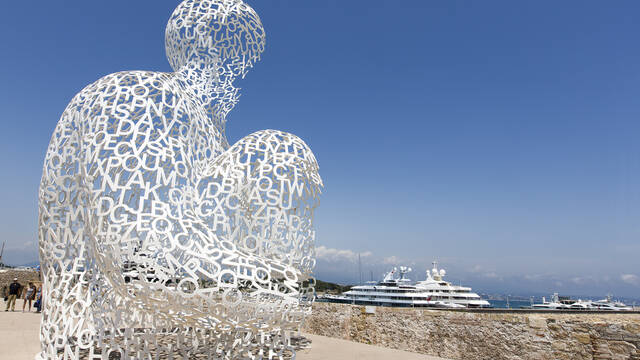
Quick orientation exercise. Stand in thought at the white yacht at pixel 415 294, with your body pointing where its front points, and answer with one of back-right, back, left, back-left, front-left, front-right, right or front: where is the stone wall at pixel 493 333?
left

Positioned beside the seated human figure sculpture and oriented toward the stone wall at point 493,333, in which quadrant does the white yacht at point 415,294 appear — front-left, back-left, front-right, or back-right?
front-left

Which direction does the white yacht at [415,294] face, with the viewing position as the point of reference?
facing to the left of the viewer

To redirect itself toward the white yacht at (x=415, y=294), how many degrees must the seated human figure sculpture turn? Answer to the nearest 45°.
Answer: approximately 45° to its left

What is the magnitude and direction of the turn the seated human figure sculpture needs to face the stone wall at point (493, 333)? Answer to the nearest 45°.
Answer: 0° — it already faces it

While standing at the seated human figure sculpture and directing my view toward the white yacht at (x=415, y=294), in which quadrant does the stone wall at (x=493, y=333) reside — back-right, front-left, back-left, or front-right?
front-right

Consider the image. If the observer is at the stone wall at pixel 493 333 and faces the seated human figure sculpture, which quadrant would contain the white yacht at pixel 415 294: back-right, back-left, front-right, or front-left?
back-right

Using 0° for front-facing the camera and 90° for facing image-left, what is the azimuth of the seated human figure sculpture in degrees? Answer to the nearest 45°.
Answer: approximately 270°

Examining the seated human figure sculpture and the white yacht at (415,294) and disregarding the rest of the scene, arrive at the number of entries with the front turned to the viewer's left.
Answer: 1

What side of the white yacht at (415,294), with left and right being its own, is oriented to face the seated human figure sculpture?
left
